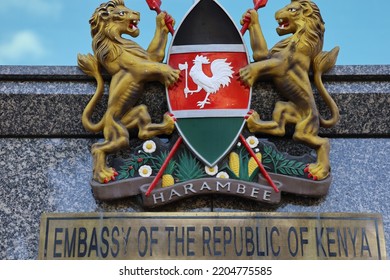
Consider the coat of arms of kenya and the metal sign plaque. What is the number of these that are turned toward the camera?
2

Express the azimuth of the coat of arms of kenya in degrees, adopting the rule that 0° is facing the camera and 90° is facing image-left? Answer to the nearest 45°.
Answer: approximately 0°
